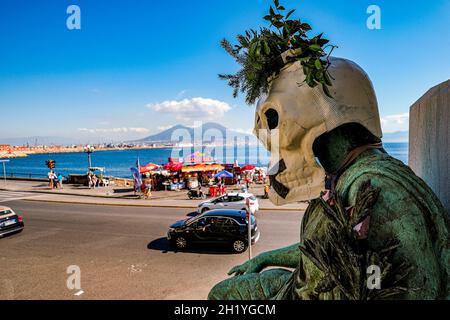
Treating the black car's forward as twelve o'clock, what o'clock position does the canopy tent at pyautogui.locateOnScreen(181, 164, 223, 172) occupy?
The canopy tent is roughly at 3 o'clock from the black car.

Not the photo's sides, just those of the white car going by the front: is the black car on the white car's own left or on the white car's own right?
on the white car's own left

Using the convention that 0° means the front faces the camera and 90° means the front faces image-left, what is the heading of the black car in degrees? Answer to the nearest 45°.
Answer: approximately 90°

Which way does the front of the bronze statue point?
to the viewer's left

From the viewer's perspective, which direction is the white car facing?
to the viewer's left

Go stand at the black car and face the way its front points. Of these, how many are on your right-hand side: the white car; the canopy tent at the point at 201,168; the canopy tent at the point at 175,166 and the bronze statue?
3
